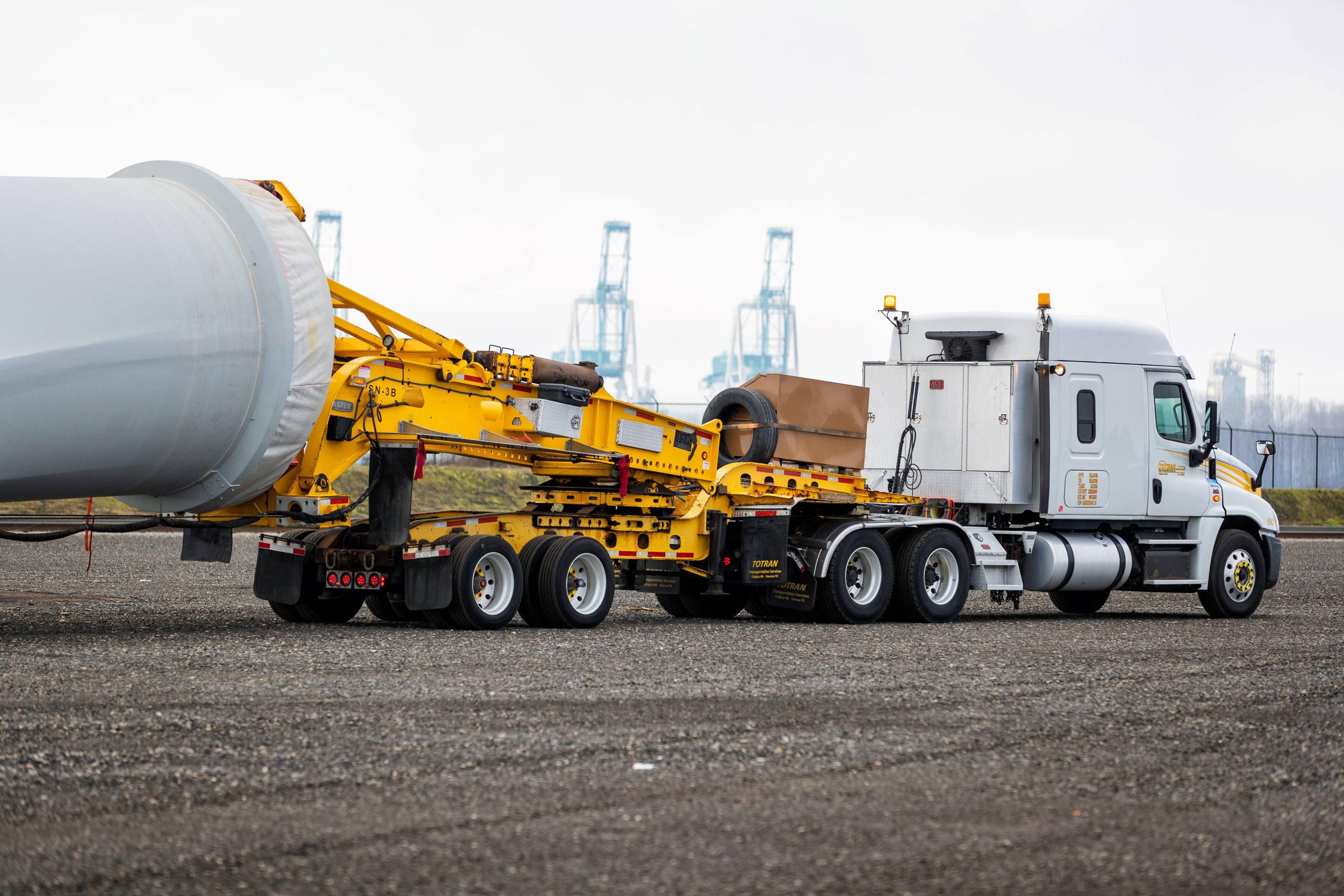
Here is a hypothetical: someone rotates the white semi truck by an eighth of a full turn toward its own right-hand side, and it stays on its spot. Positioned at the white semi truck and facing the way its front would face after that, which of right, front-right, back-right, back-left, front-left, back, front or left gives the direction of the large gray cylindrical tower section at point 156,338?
back-right

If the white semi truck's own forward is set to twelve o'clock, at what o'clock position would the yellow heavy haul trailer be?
The yellow heavy haul trailer is roughly at 6 o'clock from the white semi truck.

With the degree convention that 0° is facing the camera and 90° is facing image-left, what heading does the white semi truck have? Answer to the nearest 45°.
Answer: approximately 225°

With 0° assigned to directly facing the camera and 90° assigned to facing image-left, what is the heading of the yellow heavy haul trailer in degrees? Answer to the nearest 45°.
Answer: approximately 225°

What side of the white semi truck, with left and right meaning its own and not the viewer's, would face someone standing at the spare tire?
back
